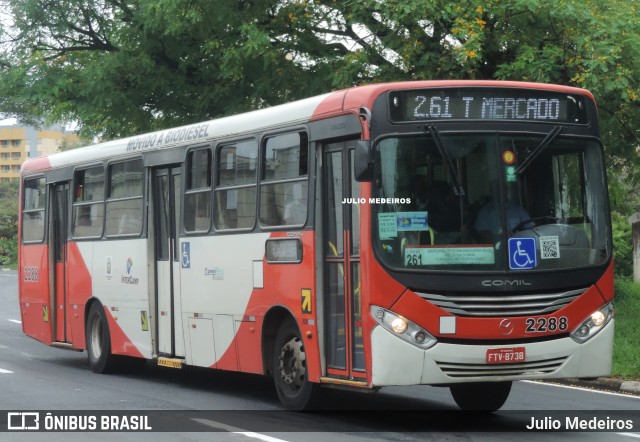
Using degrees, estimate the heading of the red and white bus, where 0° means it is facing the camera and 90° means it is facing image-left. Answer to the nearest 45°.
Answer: approximately 315°

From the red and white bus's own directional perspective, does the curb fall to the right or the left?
on its left

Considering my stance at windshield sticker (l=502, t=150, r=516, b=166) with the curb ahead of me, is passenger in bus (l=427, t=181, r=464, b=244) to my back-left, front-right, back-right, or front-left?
back-left
